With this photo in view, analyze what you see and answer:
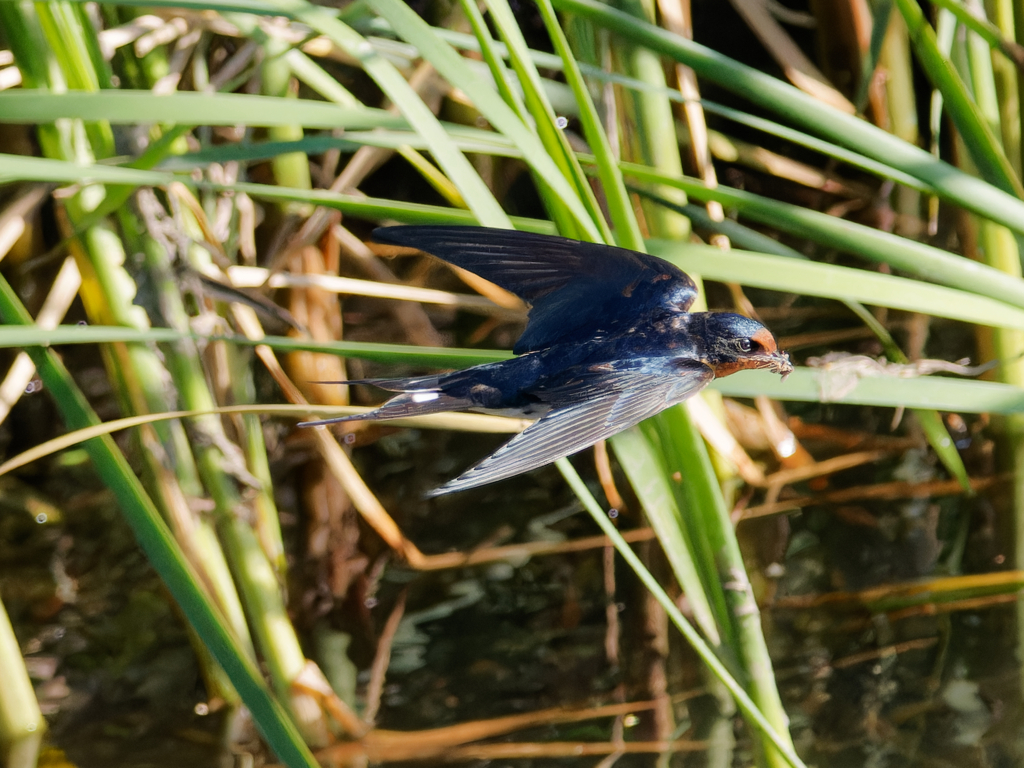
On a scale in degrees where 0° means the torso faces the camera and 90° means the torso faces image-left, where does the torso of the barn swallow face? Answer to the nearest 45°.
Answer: approximately 270°
